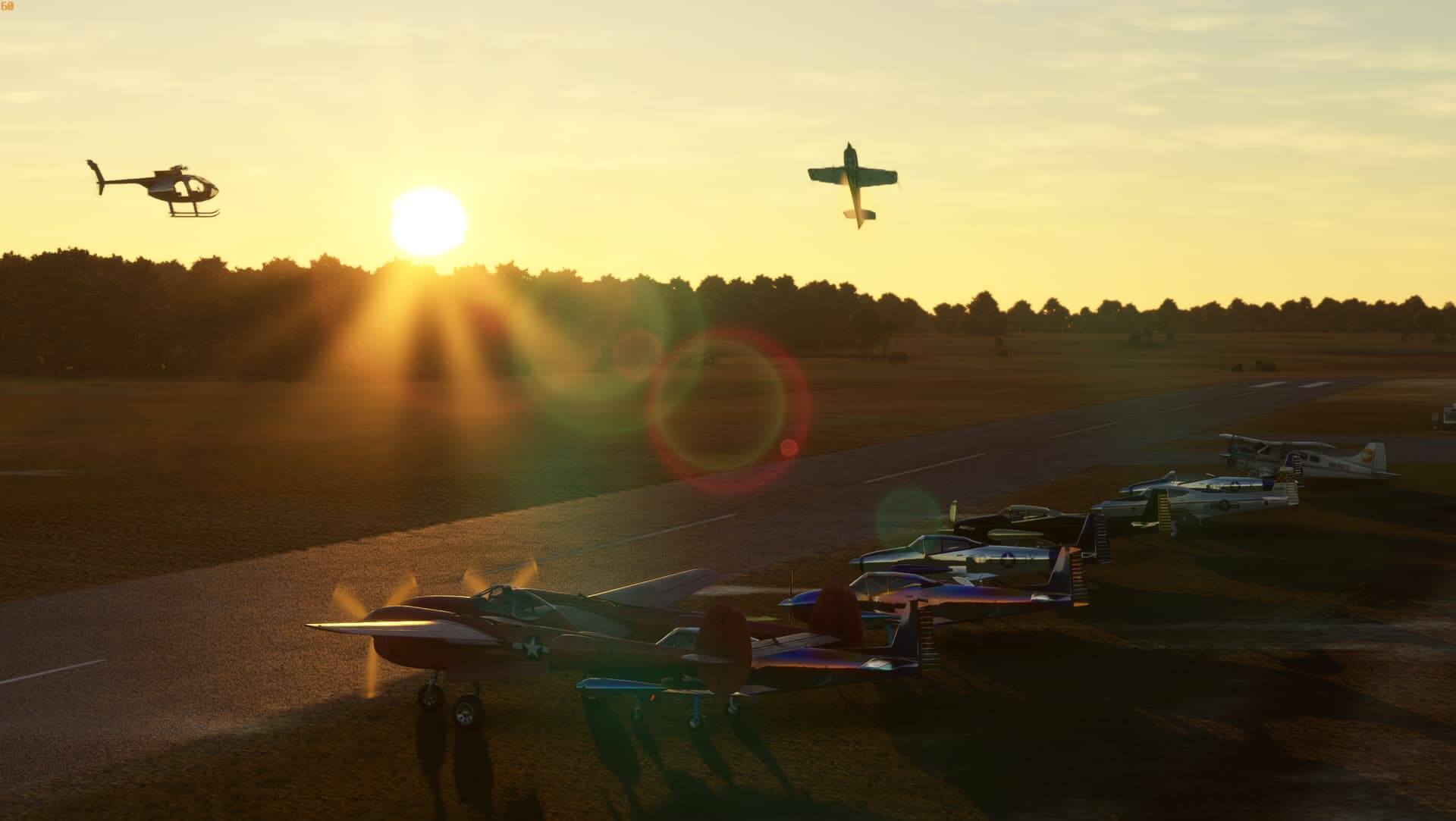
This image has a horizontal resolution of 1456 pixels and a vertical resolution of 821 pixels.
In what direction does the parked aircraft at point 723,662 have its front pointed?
to the viewer's left

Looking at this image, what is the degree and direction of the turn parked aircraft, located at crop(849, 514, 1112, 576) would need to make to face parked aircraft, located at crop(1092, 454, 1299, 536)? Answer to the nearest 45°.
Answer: approximately 135° to its right

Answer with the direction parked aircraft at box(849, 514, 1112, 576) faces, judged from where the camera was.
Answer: facing to the left of the viewer

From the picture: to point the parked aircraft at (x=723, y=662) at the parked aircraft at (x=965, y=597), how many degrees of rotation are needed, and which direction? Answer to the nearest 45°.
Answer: approximately 135° to its right

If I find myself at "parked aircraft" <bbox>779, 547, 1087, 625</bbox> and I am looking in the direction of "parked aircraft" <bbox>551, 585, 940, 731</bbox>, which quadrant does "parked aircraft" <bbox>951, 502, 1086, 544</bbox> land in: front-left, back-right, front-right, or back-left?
back-right

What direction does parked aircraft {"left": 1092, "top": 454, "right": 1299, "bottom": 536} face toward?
to the viewer's left

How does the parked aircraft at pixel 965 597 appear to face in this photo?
to the viewer's left

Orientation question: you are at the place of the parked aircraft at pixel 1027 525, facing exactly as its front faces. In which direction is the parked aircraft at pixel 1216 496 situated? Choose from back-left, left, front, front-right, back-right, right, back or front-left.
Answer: back-right

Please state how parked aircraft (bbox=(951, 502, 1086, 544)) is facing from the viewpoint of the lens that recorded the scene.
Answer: facing to the left of the viewer

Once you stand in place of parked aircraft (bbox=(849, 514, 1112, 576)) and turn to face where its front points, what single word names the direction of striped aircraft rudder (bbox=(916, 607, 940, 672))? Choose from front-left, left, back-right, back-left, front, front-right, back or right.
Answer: left

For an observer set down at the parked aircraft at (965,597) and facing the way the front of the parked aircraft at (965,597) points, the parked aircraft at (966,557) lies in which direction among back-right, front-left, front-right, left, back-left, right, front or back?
right

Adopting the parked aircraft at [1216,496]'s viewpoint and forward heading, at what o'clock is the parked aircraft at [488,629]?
the parked aircraft at [488,629] is roughly at 10 o'clock from the parked aircraft at [1216,496].
